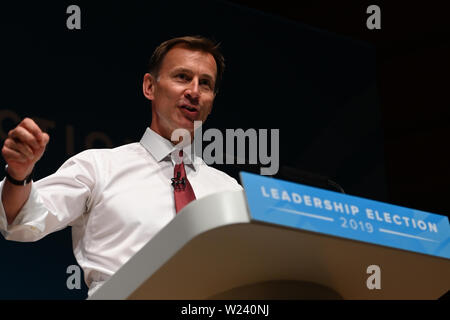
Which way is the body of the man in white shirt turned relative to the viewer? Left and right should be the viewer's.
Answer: facing the viewer and to the right of the viewer

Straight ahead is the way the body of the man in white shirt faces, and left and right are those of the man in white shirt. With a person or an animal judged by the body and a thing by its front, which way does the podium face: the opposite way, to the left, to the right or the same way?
the same way
